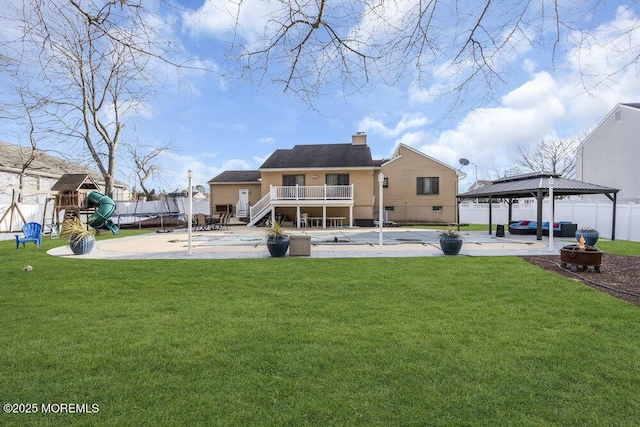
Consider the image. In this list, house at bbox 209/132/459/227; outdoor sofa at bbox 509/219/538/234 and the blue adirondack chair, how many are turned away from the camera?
1

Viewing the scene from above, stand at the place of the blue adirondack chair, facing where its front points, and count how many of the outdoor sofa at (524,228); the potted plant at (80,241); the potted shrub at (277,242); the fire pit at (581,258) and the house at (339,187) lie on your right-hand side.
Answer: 0

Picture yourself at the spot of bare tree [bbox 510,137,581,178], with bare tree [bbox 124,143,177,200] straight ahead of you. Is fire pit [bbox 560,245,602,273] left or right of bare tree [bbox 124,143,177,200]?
left

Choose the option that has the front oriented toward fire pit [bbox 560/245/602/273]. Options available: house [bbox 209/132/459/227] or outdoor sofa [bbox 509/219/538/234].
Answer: the outdoor sofa

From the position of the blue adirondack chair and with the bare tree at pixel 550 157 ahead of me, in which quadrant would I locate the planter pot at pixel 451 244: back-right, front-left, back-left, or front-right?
front-right

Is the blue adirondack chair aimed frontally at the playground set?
no

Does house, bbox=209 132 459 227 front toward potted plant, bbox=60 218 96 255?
no

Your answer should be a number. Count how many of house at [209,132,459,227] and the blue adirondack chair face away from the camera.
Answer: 1

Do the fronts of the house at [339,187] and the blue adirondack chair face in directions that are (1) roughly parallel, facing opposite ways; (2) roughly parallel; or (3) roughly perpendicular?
roughly parallel, facing opposite ways

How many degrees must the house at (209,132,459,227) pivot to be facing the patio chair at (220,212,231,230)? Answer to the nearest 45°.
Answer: approximately 90° to its left

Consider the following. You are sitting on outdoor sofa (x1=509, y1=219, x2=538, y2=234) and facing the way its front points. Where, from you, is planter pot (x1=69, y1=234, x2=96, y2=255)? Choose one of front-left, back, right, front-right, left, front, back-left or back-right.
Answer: front-right

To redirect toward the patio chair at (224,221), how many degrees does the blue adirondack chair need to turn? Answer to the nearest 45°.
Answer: approximately 180°

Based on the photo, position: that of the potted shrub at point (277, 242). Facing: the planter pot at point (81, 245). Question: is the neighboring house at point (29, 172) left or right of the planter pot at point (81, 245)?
right

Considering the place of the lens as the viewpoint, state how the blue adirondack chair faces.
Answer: facing the viewer and to the left of the viewer

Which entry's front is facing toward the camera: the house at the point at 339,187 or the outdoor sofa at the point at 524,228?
the outdoor sofa

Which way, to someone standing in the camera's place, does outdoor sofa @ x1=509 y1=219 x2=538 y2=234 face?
facing the viewer

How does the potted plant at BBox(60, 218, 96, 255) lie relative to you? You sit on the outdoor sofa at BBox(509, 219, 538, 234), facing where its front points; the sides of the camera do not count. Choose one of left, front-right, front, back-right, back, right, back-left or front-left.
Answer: front-right

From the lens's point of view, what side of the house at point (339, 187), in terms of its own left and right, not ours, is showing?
back
